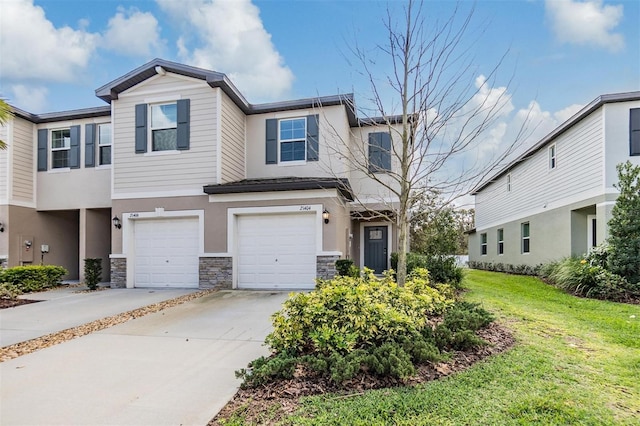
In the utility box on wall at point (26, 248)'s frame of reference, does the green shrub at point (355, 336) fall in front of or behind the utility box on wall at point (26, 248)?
in front

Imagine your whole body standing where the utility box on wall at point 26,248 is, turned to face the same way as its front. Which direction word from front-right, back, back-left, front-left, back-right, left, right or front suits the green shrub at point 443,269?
front-left

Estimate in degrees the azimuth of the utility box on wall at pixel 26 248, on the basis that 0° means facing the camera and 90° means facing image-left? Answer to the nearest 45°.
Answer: approximately 0°

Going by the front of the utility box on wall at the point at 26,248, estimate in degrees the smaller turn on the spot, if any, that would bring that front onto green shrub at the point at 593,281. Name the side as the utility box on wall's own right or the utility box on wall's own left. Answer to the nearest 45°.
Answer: approximately 45° to the utility box on wall's own left

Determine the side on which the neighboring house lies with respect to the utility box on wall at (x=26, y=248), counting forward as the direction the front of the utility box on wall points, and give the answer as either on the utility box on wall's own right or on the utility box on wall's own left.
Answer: on the utility box on wall's own left

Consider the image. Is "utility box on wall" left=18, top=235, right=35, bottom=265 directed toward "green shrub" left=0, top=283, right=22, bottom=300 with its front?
yes
